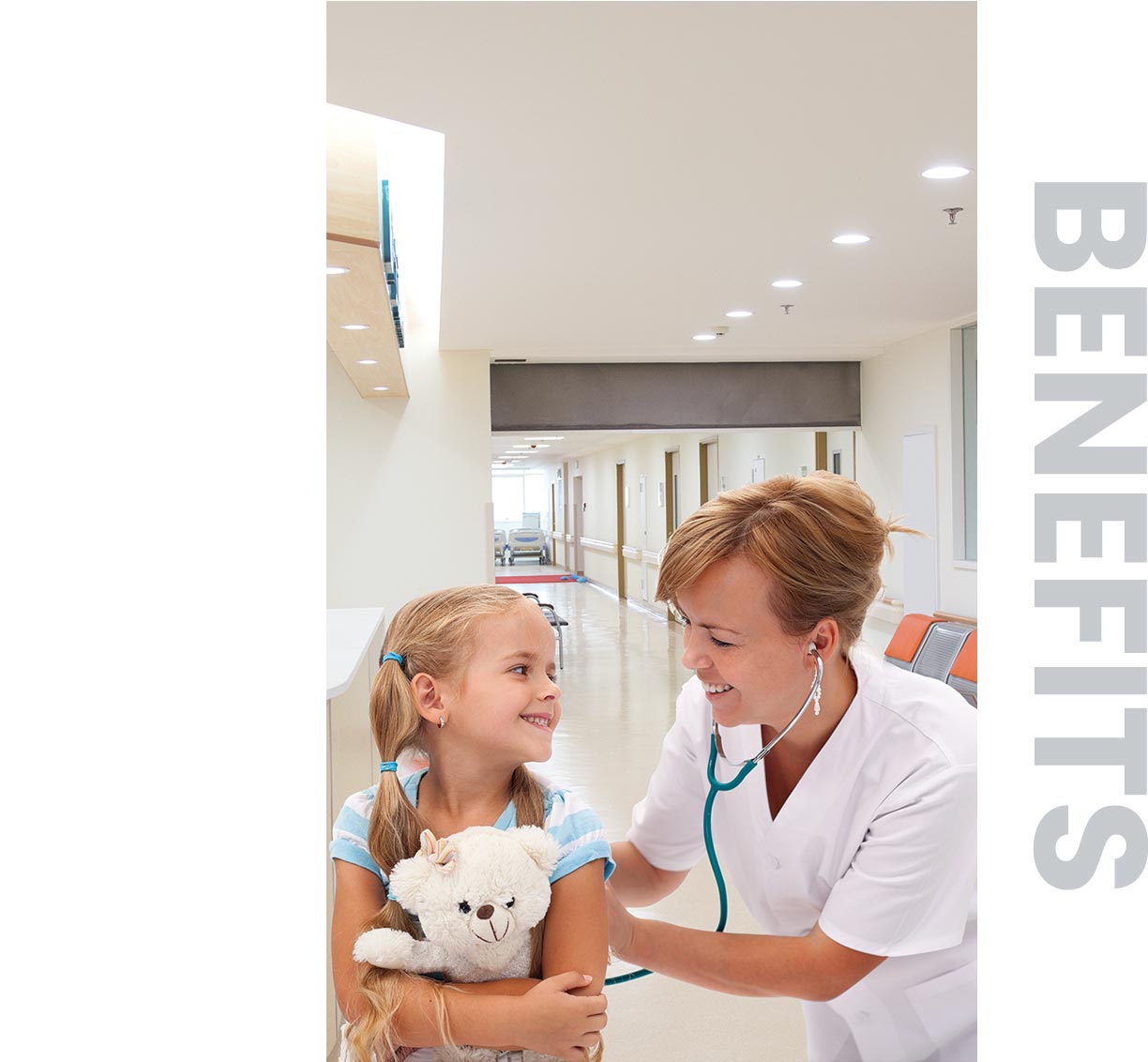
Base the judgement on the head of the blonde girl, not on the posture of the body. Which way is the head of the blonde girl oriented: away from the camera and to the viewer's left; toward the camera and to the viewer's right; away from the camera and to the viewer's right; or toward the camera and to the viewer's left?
toward the camera and to the viewer's right

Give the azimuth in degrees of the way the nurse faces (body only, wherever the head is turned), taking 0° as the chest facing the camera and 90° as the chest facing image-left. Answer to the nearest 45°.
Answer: approximately 45°

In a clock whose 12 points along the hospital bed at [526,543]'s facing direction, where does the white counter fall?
The white counter is roughly at 12 o'clock from the hospital bed.

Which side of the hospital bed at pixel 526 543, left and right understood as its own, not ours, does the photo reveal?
front

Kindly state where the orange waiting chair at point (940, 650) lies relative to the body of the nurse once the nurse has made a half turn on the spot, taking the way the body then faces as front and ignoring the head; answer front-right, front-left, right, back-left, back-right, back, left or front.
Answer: front-left

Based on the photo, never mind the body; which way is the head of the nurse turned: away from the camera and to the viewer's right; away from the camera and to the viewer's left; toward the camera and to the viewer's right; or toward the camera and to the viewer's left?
toward the camera and to the viewer's left

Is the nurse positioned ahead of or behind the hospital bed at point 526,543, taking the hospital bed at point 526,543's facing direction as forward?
ahead

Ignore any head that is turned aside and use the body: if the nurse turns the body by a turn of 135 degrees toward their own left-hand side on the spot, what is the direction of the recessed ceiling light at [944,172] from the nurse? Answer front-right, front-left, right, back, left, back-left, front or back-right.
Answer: left

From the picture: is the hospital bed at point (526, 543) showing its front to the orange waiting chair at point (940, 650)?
yes

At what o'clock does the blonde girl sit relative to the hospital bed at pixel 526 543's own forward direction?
The blonde girl is roughly at 12 o'clock from the hospital bed.
